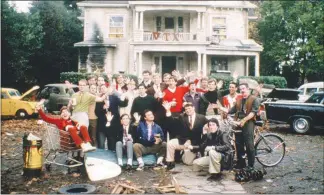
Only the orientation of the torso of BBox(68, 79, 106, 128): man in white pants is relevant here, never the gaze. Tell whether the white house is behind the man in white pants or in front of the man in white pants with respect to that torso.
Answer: behind

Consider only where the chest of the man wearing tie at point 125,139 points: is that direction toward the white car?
no

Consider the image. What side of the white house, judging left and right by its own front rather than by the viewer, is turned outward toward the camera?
front

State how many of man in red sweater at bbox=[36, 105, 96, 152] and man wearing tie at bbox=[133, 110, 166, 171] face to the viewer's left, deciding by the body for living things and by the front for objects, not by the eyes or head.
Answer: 0

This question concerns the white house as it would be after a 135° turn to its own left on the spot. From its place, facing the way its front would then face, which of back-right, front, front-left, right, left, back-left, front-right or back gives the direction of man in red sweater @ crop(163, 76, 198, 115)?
back-right

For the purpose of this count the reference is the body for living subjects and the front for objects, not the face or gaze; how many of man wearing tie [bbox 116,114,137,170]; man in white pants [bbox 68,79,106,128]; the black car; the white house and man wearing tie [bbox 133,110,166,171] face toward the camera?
4

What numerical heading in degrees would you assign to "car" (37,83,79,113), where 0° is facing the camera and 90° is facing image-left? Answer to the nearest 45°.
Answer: approximately 45°

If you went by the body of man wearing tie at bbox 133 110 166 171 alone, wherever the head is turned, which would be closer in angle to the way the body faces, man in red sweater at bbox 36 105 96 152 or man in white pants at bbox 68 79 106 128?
the man in red sweater

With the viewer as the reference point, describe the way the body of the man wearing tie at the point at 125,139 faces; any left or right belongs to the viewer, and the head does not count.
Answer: facing the viewer

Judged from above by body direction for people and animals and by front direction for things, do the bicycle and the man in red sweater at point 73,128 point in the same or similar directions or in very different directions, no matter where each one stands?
very different directions

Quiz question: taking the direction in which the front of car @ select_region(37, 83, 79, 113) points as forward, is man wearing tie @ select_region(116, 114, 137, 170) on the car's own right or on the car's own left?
on the car's own left

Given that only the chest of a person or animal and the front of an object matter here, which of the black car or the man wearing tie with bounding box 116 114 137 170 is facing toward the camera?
the man wearing tie

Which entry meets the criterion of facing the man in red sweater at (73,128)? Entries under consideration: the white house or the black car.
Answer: the white house

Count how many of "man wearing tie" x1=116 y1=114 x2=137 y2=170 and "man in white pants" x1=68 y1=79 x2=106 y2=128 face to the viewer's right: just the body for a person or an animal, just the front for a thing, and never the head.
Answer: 0
